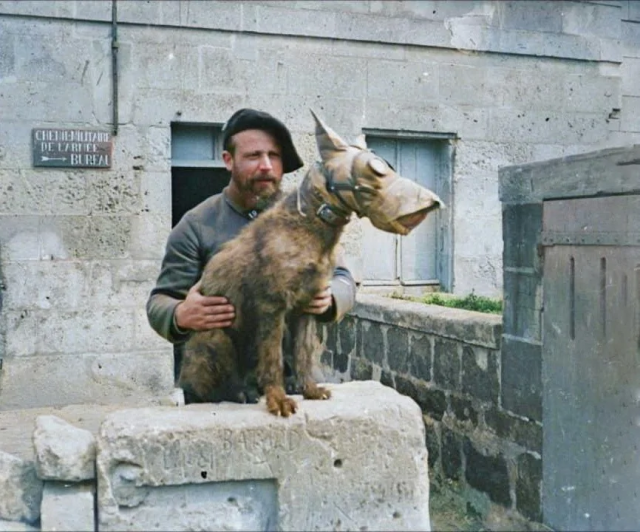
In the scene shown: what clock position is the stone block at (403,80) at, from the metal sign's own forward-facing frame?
The stone block is roughly at 9 o'clock from the metal sign.

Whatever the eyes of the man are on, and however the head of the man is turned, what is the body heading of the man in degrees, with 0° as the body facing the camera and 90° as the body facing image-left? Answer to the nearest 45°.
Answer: approximately 315°

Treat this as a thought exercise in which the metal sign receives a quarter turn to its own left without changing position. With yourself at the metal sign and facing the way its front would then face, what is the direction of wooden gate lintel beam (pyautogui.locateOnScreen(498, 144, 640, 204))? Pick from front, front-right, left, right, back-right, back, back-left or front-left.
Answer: front-right

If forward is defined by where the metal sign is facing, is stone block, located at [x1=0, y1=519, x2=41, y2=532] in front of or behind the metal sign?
in front

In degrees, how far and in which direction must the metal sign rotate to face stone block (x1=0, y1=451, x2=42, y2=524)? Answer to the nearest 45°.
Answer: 0° — it already faces it

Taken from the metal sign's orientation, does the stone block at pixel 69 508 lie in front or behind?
in front

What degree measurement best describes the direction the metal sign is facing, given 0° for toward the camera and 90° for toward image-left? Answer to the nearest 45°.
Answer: approximately 0°

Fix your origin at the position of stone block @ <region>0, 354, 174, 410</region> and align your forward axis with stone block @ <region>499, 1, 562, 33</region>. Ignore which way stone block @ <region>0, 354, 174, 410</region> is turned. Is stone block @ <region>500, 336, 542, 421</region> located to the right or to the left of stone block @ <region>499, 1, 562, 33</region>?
right

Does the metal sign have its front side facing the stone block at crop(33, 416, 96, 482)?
yes

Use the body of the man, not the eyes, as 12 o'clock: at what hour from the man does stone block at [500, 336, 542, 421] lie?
The stone block is roughly at 9 o'clock from the man.

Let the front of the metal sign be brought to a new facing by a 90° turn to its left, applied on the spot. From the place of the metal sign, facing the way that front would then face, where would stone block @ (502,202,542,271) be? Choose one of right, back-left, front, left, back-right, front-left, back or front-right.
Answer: front-right
